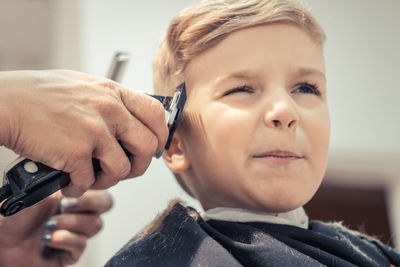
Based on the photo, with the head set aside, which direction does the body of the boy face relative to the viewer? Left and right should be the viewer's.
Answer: facing the viewer and to the right of the viewer

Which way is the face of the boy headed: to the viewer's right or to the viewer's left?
to the viewer's right
